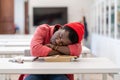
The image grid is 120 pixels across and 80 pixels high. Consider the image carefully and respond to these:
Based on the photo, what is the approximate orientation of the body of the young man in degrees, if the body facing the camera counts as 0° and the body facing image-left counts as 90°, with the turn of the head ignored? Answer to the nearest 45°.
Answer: approximately 0°
